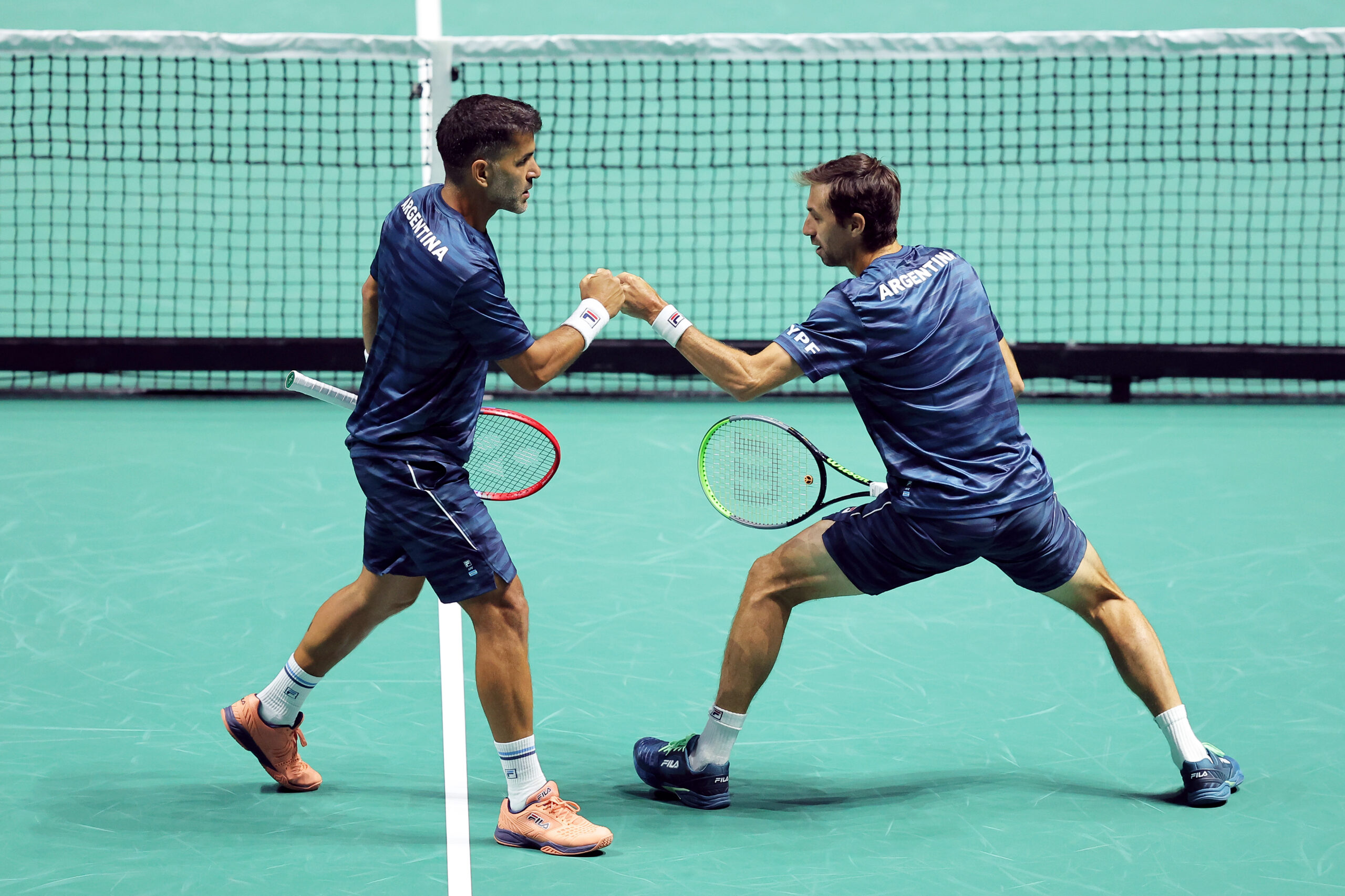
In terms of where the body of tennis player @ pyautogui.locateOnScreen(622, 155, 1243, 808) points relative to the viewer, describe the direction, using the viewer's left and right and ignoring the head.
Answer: facing away from the viewer and to the left of the viewer

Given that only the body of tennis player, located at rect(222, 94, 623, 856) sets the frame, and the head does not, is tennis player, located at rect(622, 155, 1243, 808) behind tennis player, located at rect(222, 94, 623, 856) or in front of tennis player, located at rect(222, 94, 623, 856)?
in front

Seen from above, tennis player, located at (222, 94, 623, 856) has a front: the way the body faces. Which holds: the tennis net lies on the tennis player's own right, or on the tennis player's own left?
on the tennis player's own left

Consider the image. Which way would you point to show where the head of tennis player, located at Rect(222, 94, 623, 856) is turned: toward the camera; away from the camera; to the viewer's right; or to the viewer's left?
to the viewer's right

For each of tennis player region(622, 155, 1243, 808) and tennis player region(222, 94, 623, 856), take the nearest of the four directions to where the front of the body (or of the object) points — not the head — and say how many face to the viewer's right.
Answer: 1

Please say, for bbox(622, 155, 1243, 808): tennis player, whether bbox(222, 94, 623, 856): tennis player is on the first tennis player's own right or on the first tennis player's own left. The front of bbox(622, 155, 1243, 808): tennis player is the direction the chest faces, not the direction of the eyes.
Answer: on the first tennis player's own left

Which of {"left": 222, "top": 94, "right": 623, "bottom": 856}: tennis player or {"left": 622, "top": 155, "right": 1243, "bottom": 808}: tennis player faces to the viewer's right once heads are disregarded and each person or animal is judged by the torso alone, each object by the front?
{"left": 222, "top": 94, "right": 623, "bottom": 856}: tennis player

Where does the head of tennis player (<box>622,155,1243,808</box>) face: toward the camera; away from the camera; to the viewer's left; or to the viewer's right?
to the viewer's left

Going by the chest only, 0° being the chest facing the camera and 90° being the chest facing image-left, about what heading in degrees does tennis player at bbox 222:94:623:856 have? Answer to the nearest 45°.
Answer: approximately 270°
